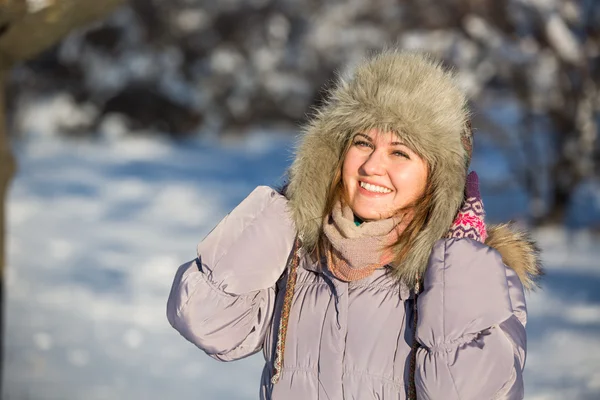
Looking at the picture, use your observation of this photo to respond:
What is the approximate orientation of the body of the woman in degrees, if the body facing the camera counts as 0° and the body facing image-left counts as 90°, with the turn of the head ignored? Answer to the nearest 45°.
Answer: approximately 45°
